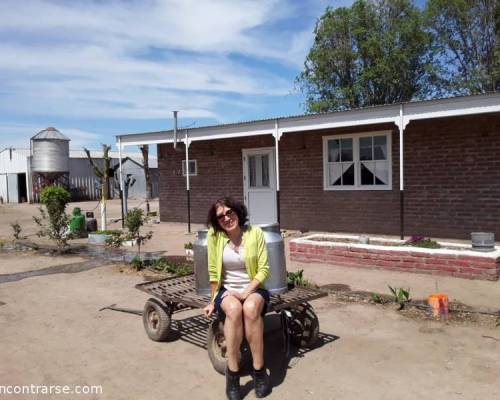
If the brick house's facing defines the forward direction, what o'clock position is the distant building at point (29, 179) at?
The distant building is roughly at 3 o'clock from the brick house.

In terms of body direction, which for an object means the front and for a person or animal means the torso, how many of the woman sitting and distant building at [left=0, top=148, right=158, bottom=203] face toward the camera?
2

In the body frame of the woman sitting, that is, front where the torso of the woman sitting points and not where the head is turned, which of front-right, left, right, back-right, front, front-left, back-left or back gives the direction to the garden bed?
back-left

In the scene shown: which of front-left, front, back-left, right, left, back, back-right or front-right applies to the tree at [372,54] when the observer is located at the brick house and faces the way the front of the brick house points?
back-right

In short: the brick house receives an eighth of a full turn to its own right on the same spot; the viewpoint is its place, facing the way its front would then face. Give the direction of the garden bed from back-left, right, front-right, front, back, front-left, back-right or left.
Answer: left

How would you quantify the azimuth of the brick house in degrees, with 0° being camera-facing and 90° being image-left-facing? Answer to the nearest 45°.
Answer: approximately 45°

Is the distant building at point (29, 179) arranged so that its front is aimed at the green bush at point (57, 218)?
yes

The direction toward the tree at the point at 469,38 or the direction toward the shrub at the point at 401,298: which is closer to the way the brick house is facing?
the shrub

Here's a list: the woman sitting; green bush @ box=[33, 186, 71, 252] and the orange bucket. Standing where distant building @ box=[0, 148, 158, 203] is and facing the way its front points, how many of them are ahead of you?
3

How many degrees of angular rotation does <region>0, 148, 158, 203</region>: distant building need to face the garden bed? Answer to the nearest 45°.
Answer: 0° — it already faces it

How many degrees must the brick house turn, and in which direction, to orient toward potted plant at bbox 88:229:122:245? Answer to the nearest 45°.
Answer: approximately 45° to its right

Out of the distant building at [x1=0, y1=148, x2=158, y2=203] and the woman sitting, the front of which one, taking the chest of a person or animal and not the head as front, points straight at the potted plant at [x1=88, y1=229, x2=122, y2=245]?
the distant building

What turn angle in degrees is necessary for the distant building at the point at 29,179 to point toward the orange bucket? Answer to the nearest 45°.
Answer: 0° — it already faces it
